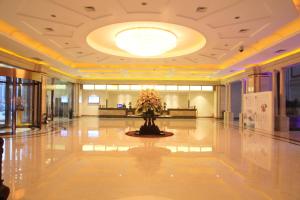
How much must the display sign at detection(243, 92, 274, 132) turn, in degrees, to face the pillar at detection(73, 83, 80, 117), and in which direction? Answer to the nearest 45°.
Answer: approximately 45° to its right

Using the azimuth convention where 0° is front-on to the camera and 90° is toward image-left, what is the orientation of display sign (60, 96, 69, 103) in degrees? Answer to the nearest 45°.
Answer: approximately 0°

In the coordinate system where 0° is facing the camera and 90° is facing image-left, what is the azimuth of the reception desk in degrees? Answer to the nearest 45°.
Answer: approximately 0°

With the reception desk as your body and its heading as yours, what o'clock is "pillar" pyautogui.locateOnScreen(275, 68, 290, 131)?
The pillar is roughly at 11 o'clock from the reception desk.

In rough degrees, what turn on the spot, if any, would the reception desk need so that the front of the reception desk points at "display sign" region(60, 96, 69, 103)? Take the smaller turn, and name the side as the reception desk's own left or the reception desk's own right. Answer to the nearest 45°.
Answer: approximately 90° to the reception desk's own right

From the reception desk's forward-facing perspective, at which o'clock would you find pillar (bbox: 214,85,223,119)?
The pillar is roughly at 9 o'clock from the reception desk.

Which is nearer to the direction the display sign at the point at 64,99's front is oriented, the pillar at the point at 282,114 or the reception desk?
the pillar

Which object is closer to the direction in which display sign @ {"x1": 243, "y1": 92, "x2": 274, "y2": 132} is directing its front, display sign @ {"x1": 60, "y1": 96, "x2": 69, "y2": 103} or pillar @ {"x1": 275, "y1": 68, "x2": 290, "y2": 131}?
the display sign

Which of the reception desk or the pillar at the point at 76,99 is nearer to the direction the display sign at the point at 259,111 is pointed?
the pillar

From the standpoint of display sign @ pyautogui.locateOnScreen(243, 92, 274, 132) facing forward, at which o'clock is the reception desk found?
The reception desk is roughly at 3 o'clock from the display sign.

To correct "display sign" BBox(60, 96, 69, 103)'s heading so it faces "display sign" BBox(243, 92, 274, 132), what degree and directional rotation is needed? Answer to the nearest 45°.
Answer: approximately 45° to its left

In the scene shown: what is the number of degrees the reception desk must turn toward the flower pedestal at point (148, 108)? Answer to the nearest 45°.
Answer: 0° — it already faces it
